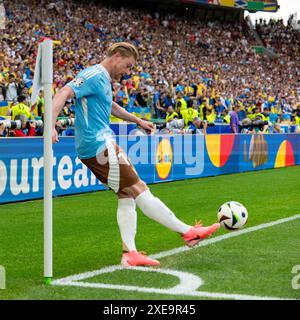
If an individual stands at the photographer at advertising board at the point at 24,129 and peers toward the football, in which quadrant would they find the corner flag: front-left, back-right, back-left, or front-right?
front-right

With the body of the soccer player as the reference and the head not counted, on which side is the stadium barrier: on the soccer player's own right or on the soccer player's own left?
on the soccer player's own left

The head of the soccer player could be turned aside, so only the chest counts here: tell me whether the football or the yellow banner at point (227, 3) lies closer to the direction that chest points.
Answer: the football

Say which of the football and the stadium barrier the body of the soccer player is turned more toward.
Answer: the football

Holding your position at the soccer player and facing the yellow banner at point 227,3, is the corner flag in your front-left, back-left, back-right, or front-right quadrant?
back-left

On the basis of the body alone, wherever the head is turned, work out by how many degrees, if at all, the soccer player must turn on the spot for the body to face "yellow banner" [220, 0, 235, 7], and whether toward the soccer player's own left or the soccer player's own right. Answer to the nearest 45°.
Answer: approximately 90° to the soccer player's own left

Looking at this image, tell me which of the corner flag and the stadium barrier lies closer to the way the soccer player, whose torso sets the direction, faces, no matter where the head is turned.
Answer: the stadium barrier

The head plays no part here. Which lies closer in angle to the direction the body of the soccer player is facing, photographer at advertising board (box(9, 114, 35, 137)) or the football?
the football

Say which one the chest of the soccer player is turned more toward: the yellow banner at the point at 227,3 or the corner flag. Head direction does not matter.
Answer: the yellow banner

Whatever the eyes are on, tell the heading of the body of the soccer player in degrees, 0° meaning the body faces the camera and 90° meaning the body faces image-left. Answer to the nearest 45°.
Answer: approximately 270°

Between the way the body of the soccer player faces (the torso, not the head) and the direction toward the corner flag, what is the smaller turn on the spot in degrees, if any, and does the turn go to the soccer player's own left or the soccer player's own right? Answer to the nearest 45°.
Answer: approximately 135° to the soccer player's own right

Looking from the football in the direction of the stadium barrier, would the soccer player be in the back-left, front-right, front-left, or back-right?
back-left

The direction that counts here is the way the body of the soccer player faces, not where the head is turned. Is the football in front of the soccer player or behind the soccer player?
in front

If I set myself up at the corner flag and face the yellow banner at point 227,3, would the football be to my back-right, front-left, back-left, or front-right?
front-right

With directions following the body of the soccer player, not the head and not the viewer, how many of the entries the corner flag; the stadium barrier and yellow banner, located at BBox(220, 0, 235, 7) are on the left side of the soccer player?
2

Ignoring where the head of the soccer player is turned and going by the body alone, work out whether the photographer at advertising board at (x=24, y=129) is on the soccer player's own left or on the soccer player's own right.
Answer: on the soccer player's own left
